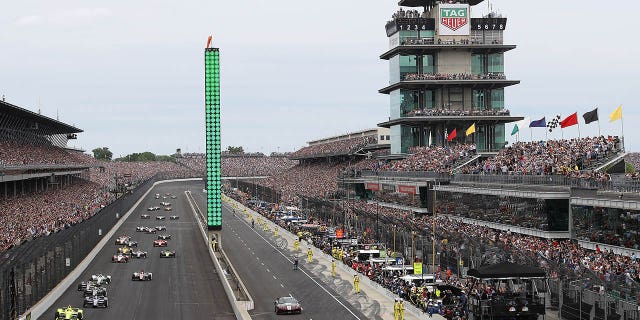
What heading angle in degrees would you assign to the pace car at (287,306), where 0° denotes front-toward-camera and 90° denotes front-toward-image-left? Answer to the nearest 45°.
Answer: approximately 0°

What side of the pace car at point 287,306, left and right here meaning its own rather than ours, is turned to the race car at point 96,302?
right

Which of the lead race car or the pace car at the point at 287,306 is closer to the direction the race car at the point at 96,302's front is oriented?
the lead race car

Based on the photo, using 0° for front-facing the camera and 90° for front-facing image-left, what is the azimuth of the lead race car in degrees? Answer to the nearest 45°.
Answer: approximately 0°

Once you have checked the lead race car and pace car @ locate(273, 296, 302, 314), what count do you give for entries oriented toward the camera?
2

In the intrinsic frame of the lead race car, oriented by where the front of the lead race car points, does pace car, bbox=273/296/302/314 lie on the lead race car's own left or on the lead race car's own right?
on the lead race car's own left

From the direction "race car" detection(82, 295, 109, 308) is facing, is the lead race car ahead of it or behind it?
ahead

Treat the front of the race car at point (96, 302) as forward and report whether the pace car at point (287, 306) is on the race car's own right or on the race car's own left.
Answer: on the race car's own left
